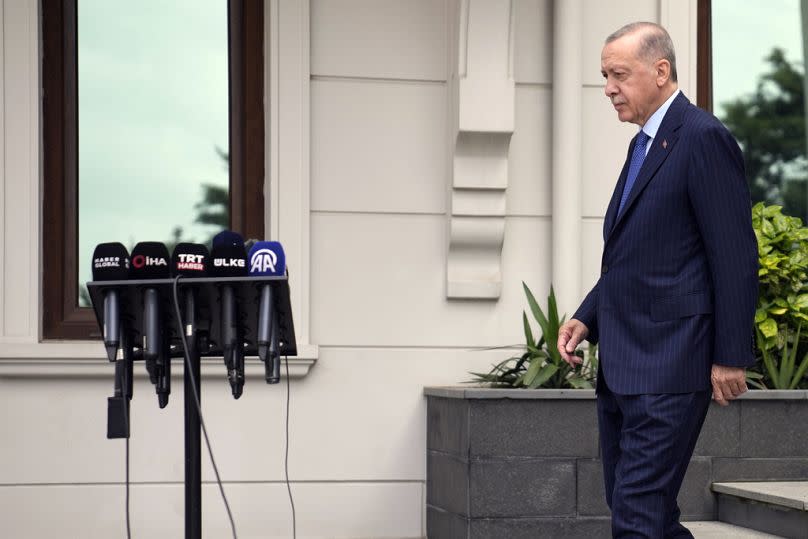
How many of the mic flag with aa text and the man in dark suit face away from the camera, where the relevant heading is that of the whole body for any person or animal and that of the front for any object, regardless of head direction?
0

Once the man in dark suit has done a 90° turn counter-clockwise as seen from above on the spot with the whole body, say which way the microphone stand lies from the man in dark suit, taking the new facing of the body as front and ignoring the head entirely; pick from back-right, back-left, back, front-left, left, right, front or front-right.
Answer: back-right

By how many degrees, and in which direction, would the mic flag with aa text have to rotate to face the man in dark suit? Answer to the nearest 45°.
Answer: approximately 90° to its left

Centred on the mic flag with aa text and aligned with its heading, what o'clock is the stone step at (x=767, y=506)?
The stone step is roughly at 8 o'clock from the mic flag with aa text.

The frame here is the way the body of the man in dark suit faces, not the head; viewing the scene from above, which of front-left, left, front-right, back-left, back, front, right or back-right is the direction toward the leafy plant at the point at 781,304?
back-right

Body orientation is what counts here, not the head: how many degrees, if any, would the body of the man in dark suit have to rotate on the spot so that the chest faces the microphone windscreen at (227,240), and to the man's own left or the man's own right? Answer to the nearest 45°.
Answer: approximately 45° to the man's own right

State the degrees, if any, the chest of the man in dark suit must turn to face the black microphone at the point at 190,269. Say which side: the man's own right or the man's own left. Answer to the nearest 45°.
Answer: approximately 45° to the man's own right

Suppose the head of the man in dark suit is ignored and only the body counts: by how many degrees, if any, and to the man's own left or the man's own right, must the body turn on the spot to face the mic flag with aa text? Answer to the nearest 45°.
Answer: approximately 45° to the man's own right

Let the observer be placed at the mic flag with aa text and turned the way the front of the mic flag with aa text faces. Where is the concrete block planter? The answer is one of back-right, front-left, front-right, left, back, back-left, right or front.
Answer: back-left

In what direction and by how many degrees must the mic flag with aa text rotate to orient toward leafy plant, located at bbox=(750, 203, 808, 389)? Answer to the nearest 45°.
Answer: approximately 135° to its left

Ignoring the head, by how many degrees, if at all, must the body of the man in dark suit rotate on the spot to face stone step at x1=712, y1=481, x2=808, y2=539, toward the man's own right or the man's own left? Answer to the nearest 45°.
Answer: approximately 135° to the man's own right

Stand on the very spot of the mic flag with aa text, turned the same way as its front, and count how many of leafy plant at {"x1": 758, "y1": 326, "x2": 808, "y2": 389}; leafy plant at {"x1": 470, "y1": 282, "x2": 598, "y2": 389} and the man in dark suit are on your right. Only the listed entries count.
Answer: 0

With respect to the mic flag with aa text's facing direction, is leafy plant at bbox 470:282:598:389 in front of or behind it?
behind

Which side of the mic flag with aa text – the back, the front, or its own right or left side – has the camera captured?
front
